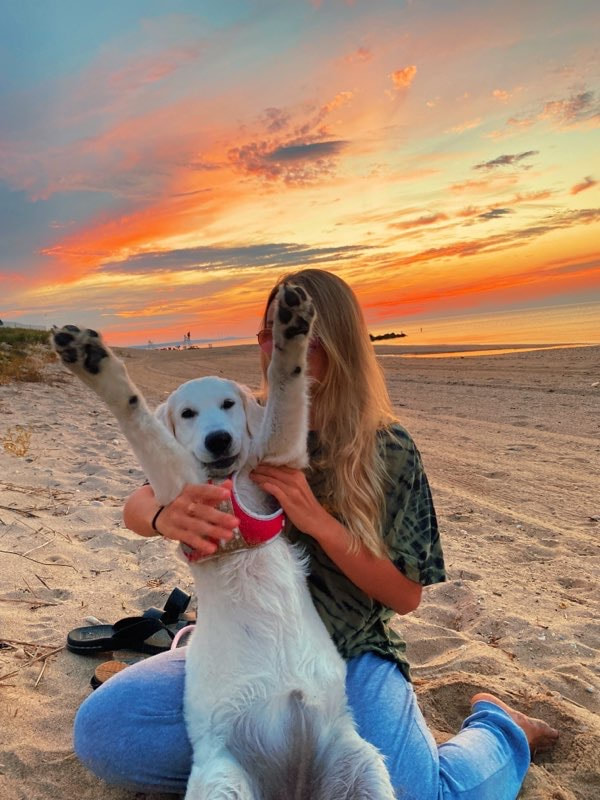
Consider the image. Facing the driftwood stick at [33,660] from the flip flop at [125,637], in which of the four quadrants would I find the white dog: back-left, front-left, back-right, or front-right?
back-left

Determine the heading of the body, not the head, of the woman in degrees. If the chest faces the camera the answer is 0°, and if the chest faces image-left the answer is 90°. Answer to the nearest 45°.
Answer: approximately 45°

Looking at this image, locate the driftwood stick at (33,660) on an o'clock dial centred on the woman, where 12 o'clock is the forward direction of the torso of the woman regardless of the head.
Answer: The driftwood stick is roughly at 2 o'clock from the woman.

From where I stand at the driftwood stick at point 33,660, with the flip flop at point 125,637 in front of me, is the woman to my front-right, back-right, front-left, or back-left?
front-right

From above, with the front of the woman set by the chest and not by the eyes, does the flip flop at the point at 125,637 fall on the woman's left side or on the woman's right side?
on the woman's right side
